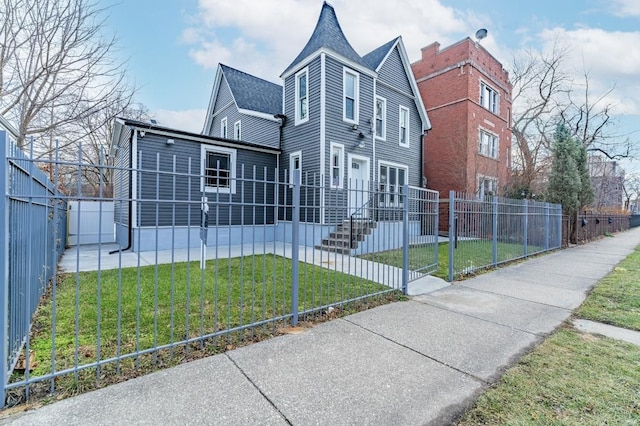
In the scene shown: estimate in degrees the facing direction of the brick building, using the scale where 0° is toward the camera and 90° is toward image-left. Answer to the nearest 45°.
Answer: approximately 315°

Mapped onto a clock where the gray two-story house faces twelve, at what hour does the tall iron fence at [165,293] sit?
The tall iron fence is roughly at 2 o'clock from the gray two-story house.

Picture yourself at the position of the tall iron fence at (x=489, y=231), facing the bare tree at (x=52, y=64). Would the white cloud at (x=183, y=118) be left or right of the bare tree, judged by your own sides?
right

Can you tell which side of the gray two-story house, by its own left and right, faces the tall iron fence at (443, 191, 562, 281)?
front

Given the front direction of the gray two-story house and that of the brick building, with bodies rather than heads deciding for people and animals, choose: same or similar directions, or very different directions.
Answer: same or similar directions

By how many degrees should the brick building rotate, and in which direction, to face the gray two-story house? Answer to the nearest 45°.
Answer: approximately 90° to its right

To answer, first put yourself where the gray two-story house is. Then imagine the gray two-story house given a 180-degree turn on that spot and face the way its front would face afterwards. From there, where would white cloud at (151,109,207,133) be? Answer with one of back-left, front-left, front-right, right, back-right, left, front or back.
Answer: front

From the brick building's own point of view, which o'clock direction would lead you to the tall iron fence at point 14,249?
The tall iron fence is roughly at 2 o'clock from the brick building.

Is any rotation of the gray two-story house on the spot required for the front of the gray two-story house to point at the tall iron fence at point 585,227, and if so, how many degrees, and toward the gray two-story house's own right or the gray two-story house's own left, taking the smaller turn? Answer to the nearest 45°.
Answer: approximately 45° to the gray two-story house's own left

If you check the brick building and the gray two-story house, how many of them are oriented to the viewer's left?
0

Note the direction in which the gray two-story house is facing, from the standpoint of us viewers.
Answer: facing the viewer and to the right of the viewer

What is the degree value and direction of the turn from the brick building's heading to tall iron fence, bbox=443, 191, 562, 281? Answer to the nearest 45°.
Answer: approximately 45° to its right

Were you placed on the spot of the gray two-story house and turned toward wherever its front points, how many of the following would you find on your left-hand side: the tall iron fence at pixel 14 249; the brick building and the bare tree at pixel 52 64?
1

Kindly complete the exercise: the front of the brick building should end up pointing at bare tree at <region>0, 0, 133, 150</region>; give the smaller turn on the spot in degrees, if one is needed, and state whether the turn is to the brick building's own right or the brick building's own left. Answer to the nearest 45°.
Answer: approximately 90° to the brick building's own right
